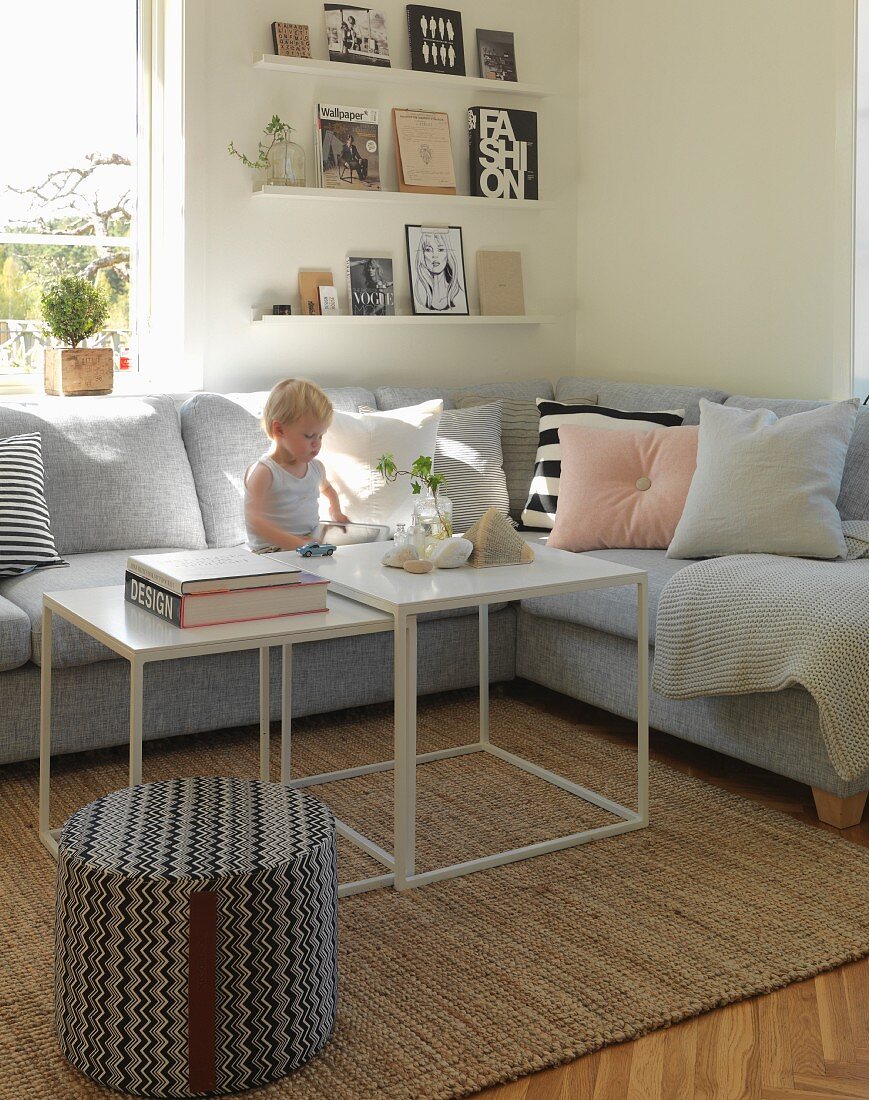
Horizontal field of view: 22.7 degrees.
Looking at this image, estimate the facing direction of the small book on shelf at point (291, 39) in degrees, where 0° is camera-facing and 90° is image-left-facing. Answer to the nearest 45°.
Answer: approximately 0°

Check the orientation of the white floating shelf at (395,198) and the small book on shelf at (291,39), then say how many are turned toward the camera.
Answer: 2

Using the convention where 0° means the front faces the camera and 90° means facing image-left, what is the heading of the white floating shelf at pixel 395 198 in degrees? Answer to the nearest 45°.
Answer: approximately 0°

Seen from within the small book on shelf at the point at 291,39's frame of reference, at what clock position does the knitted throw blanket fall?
The knitted throw blanket is roughly at 11 o'clock from the small book on shelf.

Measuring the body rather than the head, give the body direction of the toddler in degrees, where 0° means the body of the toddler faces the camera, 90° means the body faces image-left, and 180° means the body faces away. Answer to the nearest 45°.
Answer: approximately 315°

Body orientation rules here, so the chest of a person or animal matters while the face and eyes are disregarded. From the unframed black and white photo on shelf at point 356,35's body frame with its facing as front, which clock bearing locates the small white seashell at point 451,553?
The small white seashell is roughly at 12 o'clock from the unframed black and white photo on shelf.
